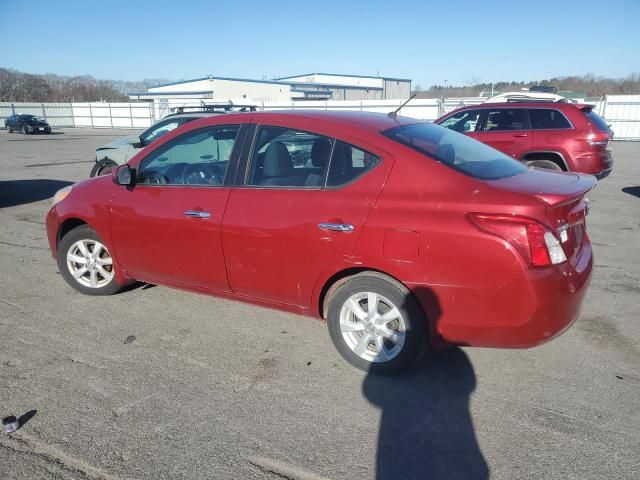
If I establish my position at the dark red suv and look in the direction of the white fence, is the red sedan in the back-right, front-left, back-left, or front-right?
back-left

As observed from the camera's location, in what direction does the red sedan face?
facing away from the viewer and to the left of the viewer

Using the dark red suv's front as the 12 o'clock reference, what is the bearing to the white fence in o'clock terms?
The white fence is roughly at 2 o'clock from the dark red suv.

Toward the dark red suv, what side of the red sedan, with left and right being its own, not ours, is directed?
right

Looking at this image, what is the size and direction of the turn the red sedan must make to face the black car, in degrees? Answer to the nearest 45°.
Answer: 0° — it already faces it

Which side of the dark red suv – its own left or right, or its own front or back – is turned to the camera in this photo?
left

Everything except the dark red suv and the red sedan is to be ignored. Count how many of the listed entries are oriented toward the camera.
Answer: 0
